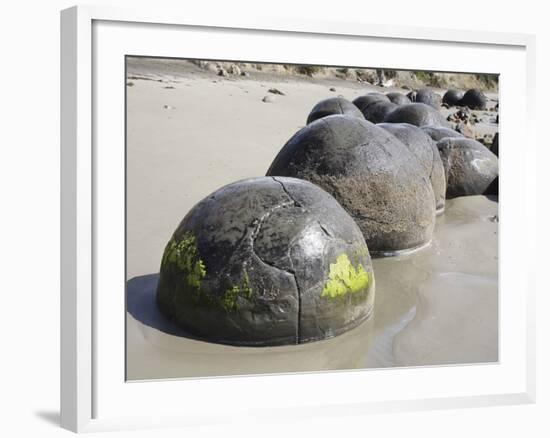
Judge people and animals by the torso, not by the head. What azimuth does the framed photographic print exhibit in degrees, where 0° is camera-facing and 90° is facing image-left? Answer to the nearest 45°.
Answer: approximately 315°
